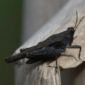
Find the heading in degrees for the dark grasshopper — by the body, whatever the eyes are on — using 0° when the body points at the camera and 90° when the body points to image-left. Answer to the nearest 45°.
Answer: approximately 270°
